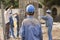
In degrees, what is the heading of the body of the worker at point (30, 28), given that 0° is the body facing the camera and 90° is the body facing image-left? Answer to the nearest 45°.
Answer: approximately 180°
